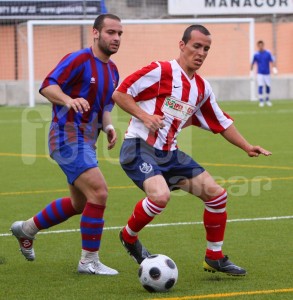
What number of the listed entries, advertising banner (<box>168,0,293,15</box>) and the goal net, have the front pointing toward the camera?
2

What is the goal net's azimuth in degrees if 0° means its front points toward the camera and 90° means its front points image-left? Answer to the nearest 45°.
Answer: approximately 0°

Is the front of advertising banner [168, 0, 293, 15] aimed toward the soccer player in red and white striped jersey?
yes

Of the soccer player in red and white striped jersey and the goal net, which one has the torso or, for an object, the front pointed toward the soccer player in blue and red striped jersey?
the goal net

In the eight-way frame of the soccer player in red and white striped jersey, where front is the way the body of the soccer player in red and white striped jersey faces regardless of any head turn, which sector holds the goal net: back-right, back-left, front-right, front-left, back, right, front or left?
back-left

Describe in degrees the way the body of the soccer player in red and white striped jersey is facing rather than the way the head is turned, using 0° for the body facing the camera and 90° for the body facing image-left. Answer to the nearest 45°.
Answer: approximately 315°

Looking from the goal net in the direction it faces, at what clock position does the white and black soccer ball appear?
The white and black soccer ball is roughly at 12 o'clock from the goal net.

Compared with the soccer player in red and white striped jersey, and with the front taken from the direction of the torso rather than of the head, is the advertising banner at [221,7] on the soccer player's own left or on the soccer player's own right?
on the soccer player's own left

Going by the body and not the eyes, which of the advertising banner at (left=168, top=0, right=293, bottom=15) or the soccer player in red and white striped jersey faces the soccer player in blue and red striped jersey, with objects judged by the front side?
the advertising banner
